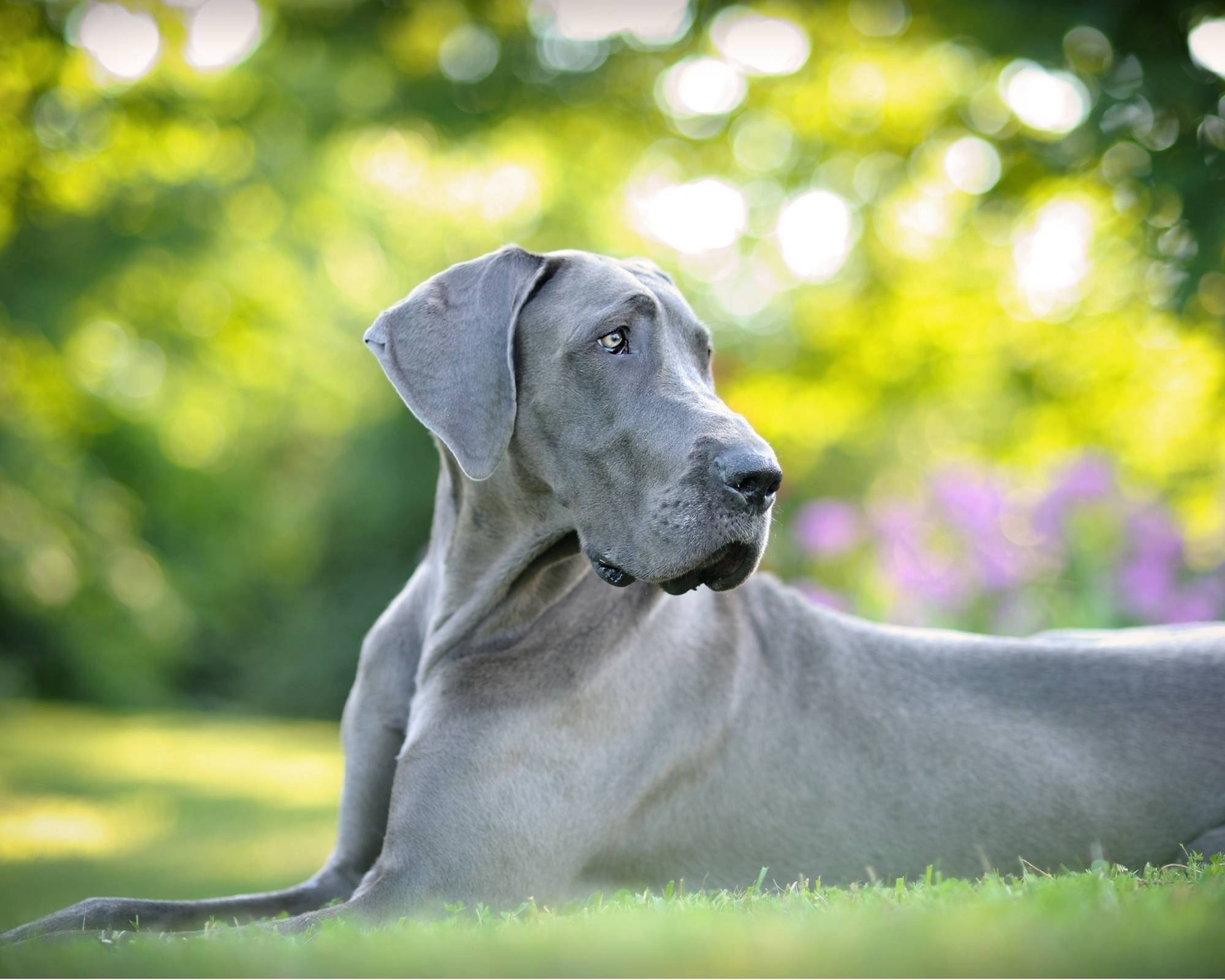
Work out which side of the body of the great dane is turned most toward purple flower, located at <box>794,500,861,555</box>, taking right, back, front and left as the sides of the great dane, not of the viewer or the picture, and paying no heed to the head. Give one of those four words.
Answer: right

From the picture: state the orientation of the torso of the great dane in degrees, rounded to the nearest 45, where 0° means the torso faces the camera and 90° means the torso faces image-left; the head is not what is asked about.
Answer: approximately 90°

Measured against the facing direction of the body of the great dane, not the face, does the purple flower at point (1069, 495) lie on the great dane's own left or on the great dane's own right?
on the great dane's own right

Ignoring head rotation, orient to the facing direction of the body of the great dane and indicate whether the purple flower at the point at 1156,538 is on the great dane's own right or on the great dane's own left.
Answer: on the great dane's own right
